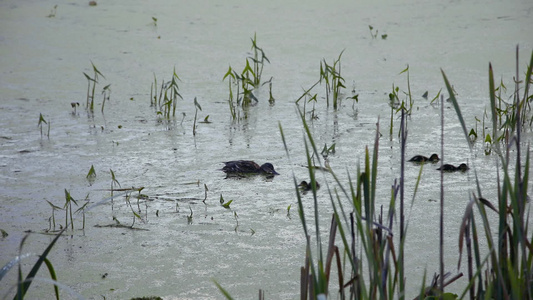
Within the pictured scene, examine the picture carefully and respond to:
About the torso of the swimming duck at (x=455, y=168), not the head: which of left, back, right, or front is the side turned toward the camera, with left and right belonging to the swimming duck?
right

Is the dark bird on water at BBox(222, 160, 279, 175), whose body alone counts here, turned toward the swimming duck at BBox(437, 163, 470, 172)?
yes

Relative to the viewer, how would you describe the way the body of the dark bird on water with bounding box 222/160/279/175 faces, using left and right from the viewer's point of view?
facing to the right of the viewer

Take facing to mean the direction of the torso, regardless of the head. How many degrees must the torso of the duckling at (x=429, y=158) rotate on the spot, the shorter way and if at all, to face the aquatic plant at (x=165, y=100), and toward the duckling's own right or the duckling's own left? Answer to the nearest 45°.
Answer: approximately 180°

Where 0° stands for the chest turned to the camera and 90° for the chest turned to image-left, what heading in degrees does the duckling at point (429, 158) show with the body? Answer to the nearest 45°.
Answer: approximately 270°

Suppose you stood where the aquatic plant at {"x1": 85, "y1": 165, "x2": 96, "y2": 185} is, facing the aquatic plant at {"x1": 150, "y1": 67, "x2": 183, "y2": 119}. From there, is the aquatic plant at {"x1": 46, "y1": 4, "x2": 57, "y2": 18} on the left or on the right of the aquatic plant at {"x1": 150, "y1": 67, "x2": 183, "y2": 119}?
left

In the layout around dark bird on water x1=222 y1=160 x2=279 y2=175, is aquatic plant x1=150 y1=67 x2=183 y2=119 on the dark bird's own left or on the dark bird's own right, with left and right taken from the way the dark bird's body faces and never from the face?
on the dark bird's own left

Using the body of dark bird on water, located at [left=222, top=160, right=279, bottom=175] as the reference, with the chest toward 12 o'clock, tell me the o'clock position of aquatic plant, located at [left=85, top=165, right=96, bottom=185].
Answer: The aquatic plant is roughly at 6 o'clock from the dark bird on water.

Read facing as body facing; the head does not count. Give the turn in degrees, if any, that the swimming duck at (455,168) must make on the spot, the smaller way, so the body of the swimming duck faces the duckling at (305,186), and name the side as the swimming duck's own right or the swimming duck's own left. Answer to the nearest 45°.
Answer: approximately 135° to the swimming duck's own right

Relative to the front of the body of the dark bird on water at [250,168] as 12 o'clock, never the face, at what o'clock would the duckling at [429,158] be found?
The duckling is roughly at 12 o'clock from the dark bird on water.
